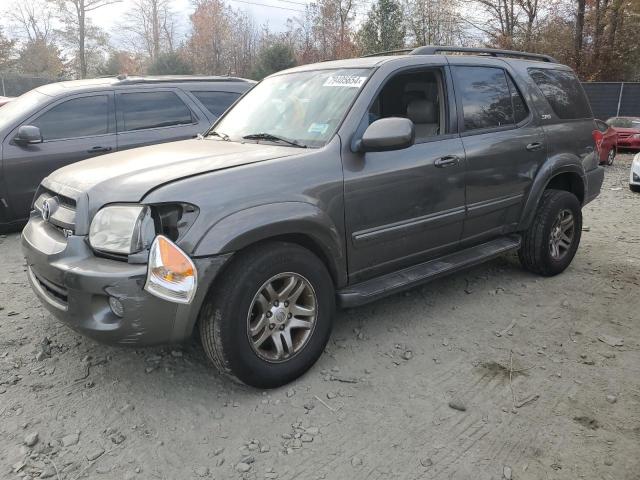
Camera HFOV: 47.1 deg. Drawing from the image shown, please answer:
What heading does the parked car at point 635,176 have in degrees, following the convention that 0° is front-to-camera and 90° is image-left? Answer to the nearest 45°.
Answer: approximately 45°

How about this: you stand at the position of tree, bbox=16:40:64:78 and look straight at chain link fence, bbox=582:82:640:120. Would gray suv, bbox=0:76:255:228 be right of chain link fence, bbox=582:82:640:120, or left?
right

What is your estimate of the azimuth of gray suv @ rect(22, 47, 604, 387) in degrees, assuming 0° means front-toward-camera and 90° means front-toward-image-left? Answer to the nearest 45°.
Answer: approximately 45°

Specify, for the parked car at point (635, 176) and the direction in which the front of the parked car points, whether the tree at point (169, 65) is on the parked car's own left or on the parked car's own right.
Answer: on the parked car's own right
